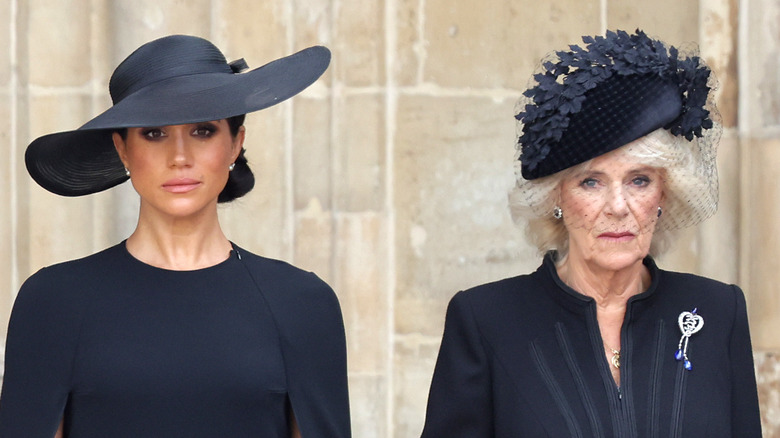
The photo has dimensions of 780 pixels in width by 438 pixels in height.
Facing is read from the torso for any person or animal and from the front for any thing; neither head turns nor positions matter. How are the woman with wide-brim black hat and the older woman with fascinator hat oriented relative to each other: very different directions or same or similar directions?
same or similar directions

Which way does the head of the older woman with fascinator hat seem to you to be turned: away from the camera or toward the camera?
toward the camera

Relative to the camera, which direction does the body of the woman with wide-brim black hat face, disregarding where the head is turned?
toward the camera

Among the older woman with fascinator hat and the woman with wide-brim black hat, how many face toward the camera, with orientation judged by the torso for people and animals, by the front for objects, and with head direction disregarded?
2

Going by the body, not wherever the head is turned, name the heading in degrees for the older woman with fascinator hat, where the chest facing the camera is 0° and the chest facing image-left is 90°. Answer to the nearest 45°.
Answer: approximately 0°

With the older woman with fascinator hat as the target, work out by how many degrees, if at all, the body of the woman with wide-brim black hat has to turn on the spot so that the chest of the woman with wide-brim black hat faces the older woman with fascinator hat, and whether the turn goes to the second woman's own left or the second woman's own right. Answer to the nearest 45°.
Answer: approximately 90° to the second woman's own left

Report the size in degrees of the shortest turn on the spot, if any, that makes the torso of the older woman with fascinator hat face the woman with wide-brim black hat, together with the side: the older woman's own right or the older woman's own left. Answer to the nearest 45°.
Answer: approximately 90° to the older woman's own right

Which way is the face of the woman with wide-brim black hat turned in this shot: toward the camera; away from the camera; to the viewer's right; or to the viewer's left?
toward the camera
